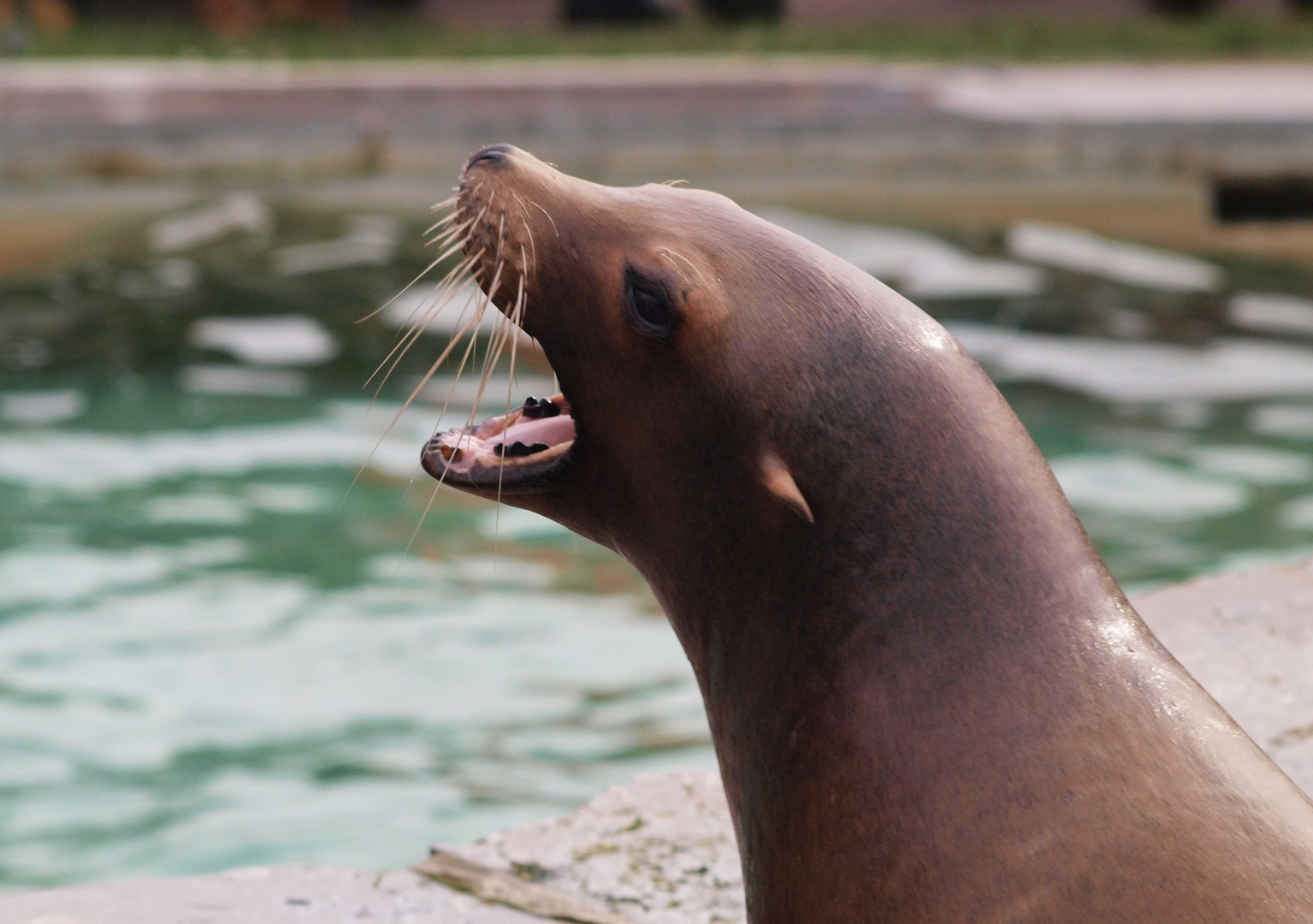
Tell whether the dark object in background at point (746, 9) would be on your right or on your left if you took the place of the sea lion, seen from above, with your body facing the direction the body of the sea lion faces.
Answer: on your right

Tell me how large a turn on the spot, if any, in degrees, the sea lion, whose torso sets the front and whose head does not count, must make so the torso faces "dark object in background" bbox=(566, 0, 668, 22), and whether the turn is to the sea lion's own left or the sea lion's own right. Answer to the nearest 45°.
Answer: approximately 90° to the sea lion's own right

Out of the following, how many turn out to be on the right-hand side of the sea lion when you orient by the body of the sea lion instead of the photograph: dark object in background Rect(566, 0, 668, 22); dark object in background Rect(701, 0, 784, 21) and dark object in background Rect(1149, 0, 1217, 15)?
3

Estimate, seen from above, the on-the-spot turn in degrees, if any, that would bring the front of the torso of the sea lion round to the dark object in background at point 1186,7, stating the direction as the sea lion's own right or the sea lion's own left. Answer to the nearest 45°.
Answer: approximately 90° to the sea lion's own right

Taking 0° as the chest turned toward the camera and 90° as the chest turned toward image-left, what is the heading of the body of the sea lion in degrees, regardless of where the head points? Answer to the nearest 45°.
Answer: approximately 90°

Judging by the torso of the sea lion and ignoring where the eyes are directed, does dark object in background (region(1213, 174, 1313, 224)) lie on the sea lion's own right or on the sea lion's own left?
on the sea lion's own right
